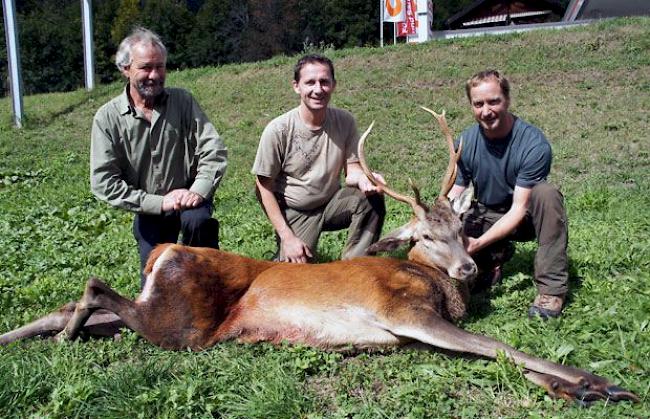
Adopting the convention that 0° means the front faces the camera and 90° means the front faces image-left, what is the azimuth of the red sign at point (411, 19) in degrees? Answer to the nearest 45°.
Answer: approximately 0°

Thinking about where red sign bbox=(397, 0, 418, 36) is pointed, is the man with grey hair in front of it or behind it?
in front

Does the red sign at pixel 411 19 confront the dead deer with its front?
yes

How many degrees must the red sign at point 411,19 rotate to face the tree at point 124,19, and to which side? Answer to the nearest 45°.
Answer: approximately 135° to its right

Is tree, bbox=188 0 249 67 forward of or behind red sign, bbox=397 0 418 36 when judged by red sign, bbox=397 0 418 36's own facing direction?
behind

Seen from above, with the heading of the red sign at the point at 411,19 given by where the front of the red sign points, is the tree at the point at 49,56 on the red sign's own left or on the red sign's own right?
on the red sign's own right

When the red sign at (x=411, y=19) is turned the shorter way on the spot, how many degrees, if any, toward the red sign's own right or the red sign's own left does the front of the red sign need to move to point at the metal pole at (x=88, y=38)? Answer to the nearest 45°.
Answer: approximately 45° to the red sign's own right

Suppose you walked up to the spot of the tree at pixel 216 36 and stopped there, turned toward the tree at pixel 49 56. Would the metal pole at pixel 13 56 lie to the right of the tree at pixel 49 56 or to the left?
left

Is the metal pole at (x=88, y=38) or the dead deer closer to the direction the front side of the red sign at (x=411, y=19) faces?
the dead deer

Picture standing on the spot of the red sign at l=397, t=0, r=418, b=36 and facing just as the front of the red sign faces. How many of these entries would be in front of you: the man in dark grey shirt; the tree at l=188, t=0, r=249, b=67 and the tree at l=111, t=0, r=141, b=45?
1
